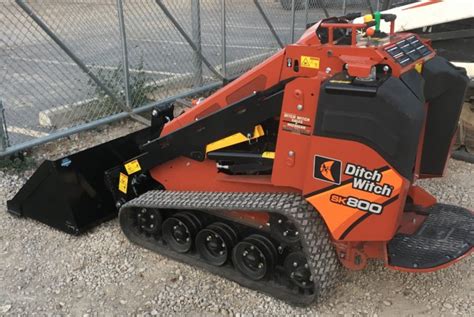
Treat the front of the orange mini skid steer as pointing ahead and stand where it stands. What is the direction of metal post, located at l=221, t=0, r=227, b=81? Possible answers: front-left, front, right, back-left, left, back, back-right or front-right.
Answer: front-right

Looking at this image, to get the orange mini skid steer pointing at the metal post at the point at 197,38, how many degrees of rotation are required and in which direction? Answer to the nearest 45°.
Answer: approximately 45° to its right

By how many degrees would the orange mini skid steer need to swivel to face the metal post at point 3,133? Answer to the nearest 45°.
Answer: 0° — it already faces it

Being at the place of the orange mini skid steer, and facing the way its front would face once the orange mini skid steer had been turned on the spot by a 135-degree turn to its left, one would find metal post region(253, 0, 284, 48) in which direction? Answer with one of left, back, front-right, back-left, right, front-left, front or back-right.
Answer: back

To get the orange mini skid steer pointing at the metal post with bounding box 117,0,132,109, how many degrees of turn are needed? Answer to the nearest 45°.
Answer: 0° — it already faces it

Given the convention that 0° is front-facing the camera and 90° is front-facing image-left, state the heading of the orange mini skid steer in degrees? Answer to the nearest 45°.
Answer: approximately 135°

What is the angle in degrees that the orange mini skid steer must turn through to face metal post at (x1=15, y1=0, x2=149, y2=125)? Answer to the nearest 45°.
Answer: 0° — it already faces it
